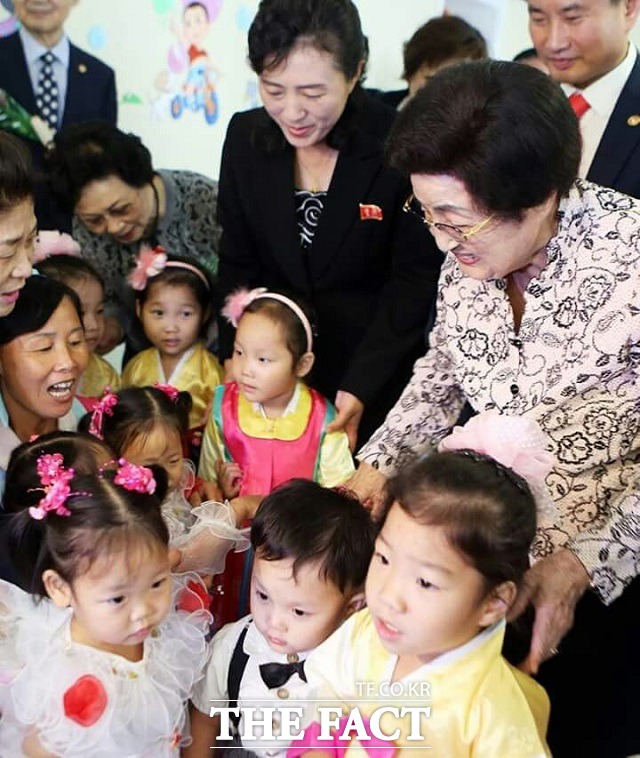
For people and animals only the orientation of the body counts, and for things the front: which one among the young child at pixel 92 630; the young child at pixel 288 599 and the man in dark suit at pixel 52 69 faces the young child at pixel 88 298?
the man in dark suit

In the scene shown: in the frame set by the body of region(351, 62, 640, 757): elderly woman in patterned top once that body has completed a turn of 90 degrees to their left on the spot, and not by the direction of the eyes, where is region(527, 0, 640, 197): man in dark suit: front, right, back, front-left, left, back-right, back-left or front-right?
back-left

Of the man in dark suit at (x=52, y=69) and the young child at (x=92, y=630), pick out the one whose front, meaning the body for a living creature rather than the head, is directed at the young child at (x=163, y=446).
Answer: the man in dark suit

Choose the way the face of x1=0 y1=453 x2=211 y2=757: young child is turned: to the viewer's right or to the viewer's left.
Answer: to the viewer's right

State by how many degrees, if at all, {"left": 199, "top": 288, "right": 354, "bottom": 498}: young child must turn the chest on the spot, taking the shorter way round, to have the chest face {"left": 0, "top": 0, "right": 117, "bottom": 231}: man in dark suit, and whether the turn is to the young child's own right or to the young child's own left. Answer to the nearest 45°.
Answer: approximately 135° to the young child's own right

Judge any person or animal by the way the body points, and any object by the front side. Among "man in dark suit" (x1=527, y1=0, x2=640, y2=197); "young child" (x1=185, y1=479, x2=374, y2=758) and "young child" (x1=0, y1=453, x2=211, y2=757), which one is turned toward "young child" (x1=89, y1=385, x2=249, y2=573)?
the man in dark suit

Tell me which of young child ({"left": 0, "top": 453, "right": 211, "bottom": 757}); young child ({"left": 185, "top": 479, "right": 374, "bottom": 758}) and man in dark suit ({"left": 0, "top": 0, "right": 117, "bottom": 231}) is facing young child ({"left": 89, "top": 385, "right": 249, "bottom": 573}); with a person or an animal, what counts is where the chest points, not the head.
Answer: the man in dark suit

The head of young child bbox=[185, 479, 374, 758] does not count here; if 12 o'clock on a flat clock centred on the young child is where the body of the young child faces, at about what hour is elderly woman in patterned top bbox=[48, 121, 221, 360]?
The elderly woman in patterned top is roughly at 5 o'clock from the young child.

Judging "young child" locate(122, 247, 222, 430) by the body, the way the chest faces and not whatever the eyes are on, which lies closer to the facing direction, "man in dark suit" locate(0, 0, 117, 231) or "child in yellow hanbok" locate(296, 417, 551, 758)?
the child in yellow hanbok

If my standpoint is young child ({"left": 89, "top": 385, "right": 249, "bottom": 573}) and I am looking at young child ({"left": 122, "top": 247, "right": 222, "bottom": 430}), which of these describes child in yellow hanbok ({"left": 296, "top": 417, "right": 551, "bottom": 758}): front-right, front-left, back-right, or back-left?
back-right

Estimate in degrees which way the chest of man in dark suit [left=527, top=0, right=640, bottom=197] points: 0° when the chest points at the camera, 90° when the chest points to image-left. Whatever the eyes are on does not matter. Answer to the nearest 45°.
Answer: approximately 45°
